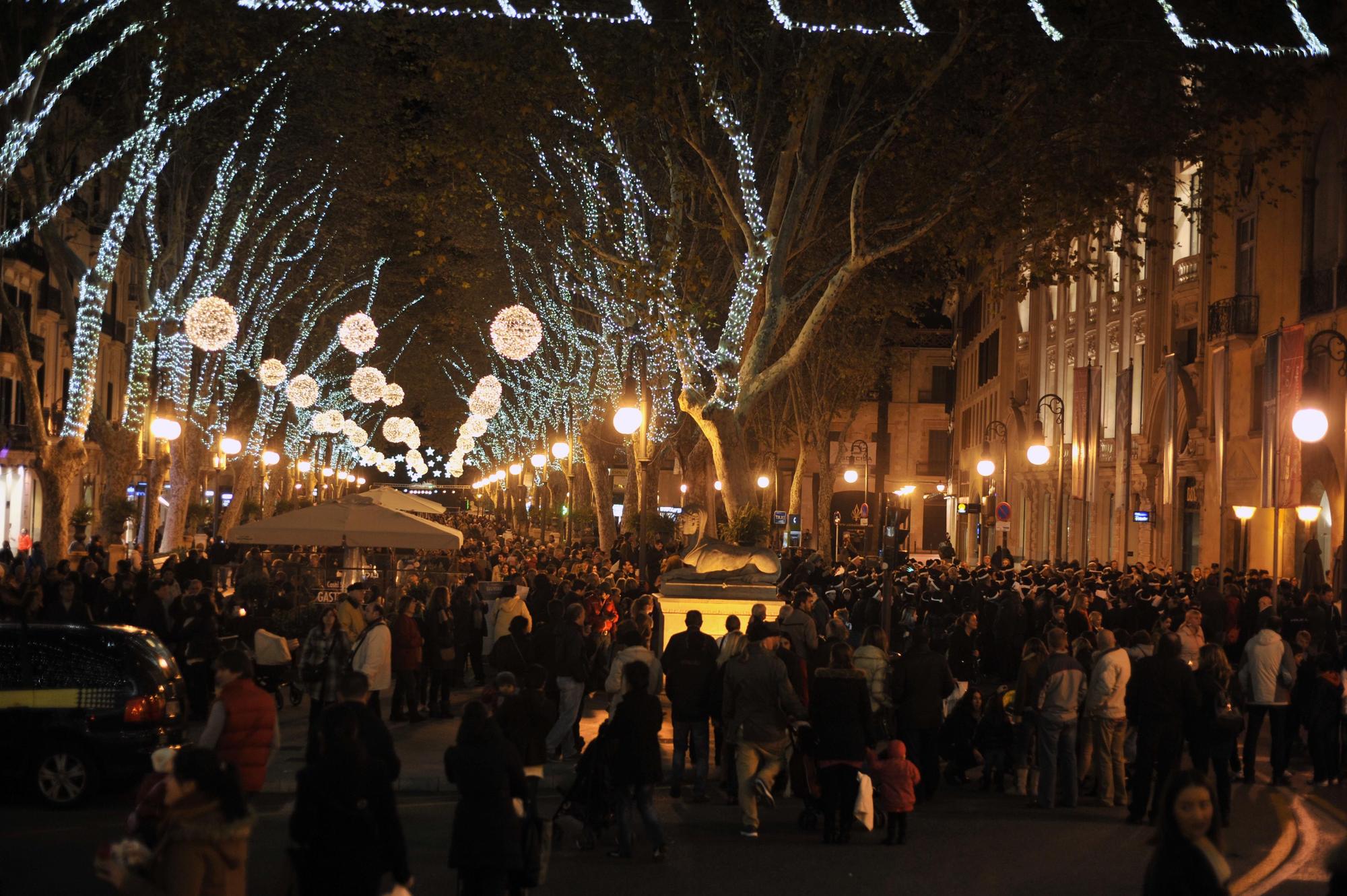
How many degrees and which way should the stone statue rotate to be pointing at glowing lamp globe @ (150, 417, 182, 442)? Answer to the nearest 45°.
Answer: approximately 45° to its right

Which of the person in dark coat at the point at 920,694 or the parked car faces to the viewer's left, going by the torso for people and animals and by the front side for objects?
the parked car

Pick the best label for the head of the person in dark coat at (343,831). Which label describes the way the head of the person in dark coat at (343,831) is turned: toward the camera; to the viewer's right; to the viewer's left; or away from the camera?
away from the camera

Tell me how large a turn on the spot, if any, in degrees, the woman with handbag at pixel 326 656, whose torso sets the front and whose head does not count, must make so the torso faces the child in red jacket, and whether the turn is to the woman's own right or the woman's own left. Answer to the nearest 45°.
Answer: approximately 45° to the woman's own left

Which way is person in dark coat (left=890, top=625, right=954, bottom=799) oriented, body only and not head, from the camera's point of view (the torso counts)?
away from the camera

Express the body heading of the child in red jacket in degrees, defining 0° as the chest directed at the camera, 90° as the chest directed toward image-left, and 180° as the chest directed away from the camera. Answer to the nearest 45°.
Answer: approximately 180°

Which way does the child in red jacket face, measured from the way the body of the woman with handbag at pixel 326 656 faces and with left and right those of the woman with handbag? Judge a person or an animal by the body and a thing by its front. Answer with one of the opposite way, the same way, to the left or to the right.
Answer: the opposite way

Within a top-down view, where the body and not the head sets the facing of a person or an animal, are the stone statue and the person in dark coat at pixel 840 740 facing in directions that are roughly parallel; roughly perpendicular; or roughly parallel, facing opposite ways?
roughly perpendicular

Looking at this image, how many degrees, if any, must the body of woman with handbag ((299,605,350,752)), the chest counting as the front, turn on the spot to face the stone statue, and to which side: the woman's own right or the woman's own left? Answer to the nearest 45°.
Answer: approximately 135° to the woman's own left

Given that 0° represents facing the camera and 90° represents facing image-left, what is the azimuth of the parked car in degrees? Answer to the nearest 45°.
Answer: approximately 90°

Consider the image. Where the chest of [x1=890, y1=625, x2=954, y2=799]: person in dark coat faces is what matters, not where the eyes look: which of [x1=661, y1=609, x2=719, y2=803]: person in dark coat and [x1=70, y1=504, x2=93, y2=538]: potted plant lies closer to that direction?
the potted plant

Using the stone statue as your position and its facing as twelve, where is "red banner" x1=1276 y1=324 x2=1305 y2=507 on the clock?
The red banner is roughly at 5 o'clock from the stone statue.

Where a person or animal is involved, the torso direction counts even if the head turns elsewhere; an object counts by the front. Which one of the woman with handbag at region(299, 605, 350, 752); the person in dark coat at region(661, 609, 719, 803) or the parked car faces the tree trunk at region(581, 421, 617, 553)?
the person in dark coat

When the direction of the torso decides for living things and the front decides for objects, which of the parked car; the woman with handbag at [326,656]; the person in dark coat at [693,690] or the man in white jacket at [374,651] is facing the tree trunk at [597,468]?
the person in dark coat

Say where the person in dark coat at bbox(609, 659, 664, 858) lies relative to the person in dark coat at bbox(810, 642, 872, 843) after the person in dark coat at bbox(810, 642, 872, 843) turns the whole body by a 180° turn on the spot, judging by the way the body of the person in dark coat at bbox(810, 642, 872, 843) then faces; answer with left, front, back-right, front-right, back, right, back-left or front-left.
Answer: front-right

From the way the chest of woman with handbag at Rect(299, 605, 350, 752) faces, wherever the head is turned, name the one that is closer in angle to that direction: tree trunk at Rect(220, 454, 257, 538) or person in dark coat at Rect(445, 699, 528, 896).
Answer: the person in dark coat

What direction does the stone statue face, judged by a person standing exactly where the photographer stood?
facing to the left of the viewer
